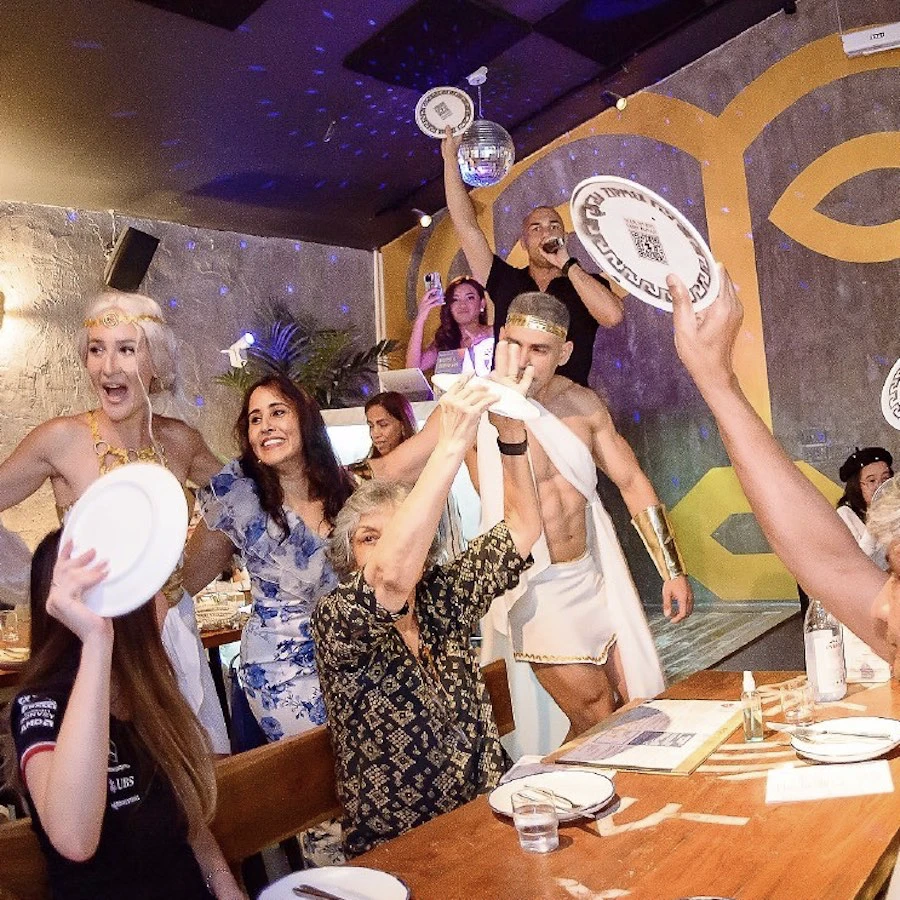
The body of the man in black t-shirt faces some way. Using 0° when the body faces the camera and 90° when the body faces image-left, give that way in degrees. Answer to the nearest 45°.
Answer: approximately 0°

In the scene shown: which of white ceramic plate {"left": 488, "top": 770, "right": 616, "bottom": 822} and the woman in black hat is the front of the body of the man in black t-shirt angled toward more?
the white ceramic plate

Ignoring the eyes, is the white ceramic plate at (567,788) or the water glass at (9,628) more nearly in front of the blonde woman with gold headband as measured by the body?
the white ceramic plate

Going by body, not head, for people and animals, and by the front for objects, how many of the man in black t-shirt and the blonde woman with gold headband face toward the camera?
2

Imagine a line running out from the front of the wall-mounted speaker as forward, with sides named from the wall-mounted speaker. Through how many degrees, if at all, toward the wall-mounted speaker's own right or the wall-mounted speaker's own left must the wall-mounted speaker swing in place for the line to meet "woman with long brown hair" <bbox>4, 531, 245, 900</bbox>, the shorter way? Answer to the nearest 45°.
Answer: approximately 45° to the wall-mounted speaker's own right

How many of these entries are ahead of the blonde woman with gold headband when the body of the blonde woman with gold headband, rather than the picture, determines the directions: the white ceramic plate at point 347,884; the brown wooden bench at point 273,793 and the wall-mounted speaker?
2
